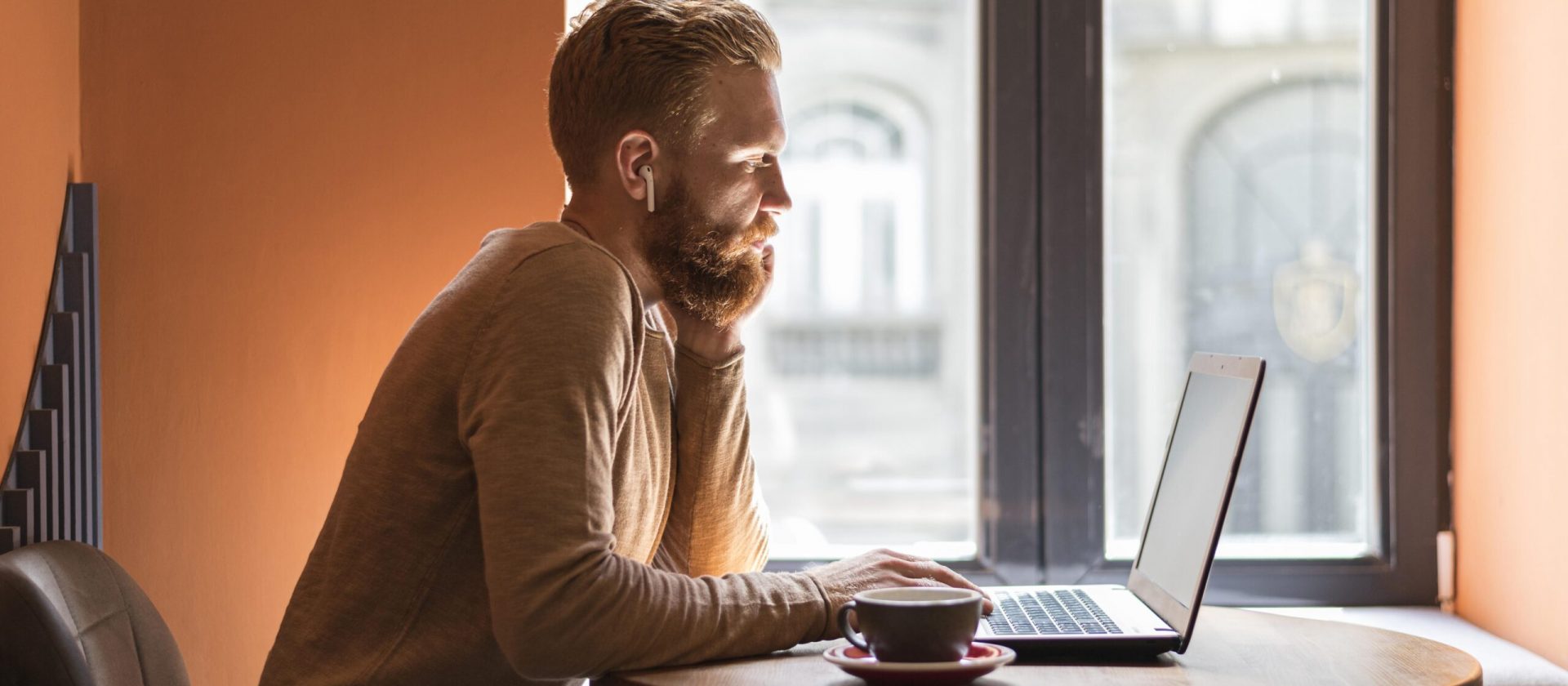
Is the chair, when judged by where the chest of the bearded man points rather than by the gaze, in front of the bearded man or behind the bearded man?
behind

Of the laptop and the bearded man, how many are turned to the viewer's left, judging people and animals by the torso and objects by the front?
1

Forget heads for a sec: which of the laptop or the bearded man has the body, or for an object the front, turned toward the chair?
the laptop

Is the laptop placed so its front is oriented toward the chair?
yes

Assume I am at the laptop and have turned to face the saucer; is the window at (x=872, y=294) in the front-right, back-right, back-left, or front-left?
back-right

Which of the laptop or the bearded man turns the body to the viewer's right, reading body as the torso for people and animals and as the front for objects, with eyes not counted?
the bearded man

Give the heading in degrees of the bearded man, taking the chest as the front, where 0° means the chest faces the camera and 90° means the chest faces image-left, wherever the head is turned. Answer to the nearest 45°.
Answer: approximately 270°

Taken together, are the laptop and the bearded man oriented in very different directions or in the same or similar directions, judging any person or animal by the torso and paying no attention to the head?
very different directions

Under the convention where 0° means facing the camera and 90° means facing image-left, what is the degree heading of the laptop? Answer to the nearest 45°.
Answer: approximately 90°

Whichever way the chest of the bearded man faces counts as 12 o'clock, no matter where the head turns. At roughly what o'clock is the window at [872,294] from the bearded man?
The window is roughly at 10 o'clock from the bearded man.

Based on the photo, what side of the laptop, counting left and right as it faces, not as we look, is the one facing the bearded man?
front

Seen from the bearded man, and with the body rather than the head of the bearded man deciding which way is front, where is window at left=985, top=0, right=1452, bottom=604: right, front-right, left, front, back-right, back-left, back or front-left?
front-left

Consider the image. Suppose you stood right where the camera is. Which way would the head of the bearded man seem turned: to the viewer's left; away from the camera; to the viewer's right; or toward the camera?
to the viewer's right
